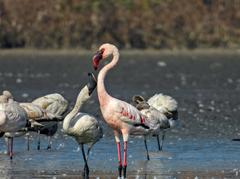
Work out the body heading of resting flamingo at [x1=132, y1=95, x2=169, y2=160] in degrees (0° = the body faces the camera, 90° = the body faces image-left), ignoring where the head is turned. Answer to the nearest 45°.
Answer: approximately 90°

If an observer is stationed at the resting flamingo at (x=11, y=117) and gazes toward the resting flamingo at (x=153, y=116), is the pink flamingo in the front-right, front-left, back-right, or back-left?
front-right

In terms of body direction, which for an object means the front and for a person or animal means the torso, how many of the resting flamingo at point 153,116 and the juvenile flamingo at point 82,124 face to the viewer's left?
2

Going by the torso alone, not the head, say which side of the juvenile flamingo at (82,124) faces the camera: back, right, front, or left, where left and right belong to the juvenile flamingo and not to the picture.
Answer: left

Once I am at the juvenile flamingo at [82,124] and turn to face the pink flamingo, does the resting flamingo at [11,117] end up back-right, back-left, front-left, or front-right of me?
back-left

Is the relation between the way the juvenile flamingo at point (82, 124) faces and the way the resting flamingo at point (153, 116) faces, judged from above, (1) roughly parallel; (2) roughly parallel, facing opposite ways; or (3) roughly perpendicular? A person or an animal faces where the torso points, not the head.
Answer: roughly parallel
